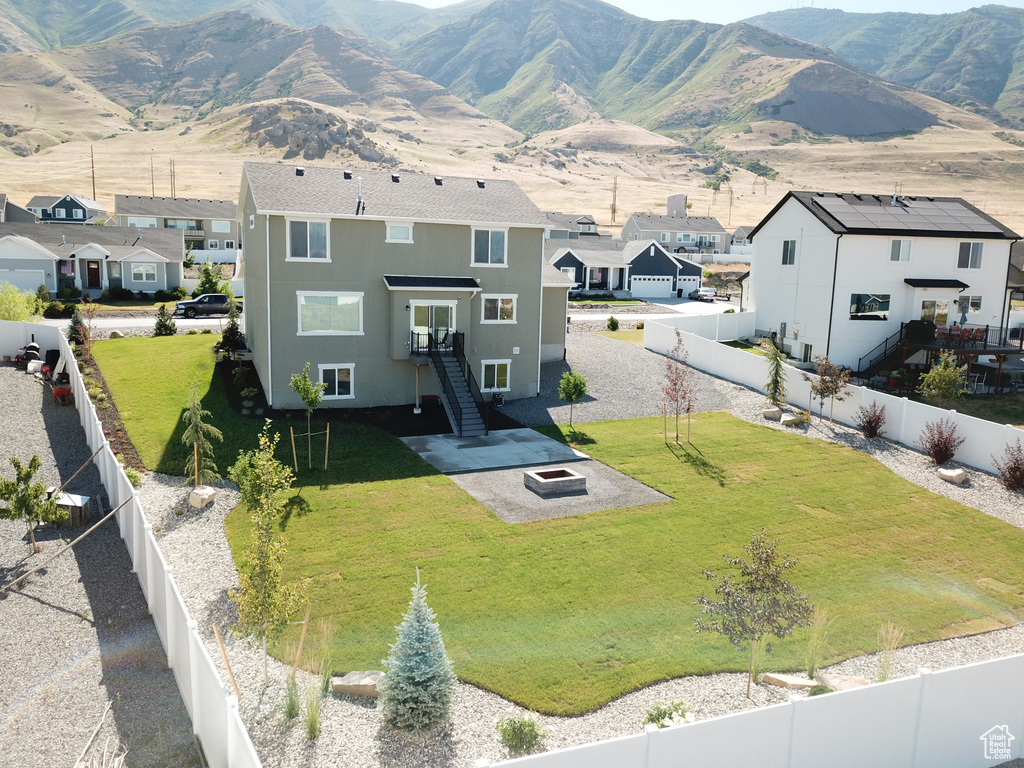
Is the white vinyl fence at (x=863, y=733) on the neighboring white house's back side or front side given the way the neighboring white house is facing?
on the back side

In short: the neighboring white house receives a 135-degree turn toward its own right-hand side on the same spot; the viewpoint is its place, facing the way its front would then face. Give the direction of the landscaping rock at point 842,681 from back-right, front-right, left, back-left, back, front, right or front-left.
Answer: right

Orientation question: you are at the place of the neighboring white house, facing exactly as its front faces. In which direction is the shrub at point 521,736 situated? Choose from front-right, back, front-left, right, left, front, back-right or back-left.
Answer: back-left

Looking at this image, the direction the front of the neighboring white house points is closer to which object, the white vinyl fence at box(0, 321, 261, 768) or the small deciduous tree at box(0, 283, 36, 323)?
the small deciduous tree

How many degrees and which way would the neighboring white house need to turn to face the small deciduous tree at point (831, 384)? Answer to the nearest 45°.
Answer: approximately 135° to its left

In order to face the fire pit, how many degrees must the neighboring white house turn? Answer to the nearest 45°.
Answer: approximately 135° to its left

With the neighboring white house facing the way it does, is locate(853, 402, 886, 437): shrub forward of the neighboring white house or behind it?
behind

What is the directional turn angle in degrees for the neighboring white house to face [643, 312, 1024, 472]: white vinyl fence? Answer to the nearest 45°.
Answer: approximately 135° to its left

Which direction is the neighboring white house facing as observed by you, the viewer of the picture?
facing away from the viewer and to the left of the viewer

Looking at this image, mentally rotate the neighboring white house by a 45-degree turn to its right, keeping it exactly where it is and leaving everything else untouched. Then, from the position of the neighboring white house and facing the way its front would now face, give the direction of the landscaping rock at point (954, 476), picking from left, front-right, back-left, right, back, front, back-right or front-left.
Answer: back

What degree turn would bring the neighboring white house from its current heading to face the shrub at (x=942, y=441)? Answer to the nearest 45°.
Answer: approximately 135° to its left

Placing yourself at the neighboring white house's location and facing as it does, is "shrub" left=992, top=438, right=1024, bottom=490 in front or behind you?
behind

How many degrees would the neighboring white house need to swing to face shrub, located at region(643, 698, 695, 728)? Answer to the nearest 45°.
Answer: approximately 135° to its left
